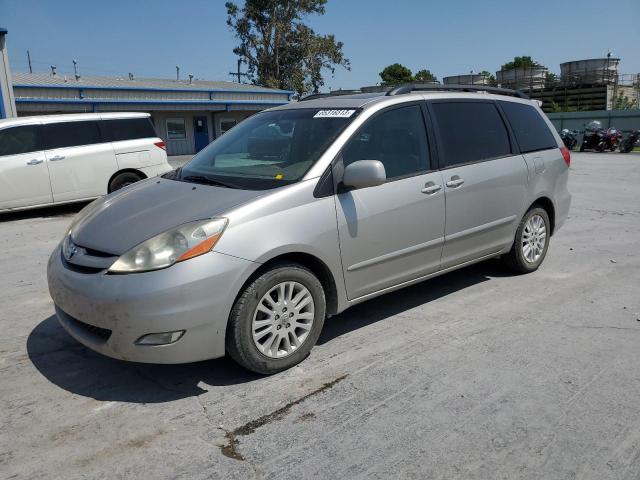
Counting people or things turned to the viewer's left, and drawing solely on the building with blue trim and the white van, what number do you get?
1

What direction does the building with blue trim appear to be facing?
toward the camera

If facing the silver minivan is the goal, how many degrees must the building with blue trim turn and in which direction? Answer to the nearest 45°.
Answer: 0° — it already faces it

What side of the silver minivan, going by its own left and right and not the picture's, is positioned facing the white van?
right

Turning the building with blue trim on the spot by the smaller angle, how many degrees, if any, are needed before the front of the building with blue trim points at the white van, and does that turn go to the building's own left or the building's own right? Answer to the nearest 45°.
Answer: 0° — it already faces it

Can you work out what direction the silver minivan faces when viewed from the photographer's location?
facing the viewer and to the left of the viewer

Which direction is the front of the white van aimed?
to the viewer's left

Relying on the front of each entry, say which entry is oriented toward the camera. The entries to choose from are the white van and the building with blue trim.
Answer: the building with blue trim

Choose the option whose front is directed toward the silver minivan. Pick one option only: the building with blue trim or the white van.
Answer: the building with blue trim

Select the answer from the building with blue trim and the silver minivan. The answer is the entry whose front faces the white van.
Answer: the building with blue trim

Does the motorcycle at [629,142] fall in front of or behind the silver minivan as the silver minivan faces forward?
behind

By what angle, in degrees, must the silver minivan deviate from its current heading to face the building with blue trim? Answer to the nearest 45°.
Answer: approximately 135° to its right

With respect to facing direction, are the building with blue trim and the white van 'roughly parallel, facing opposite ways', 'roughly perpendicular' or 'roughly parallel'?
roughly perpendicular

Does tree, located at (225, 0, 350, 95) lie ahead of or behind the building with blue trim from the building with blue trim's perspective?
behind
